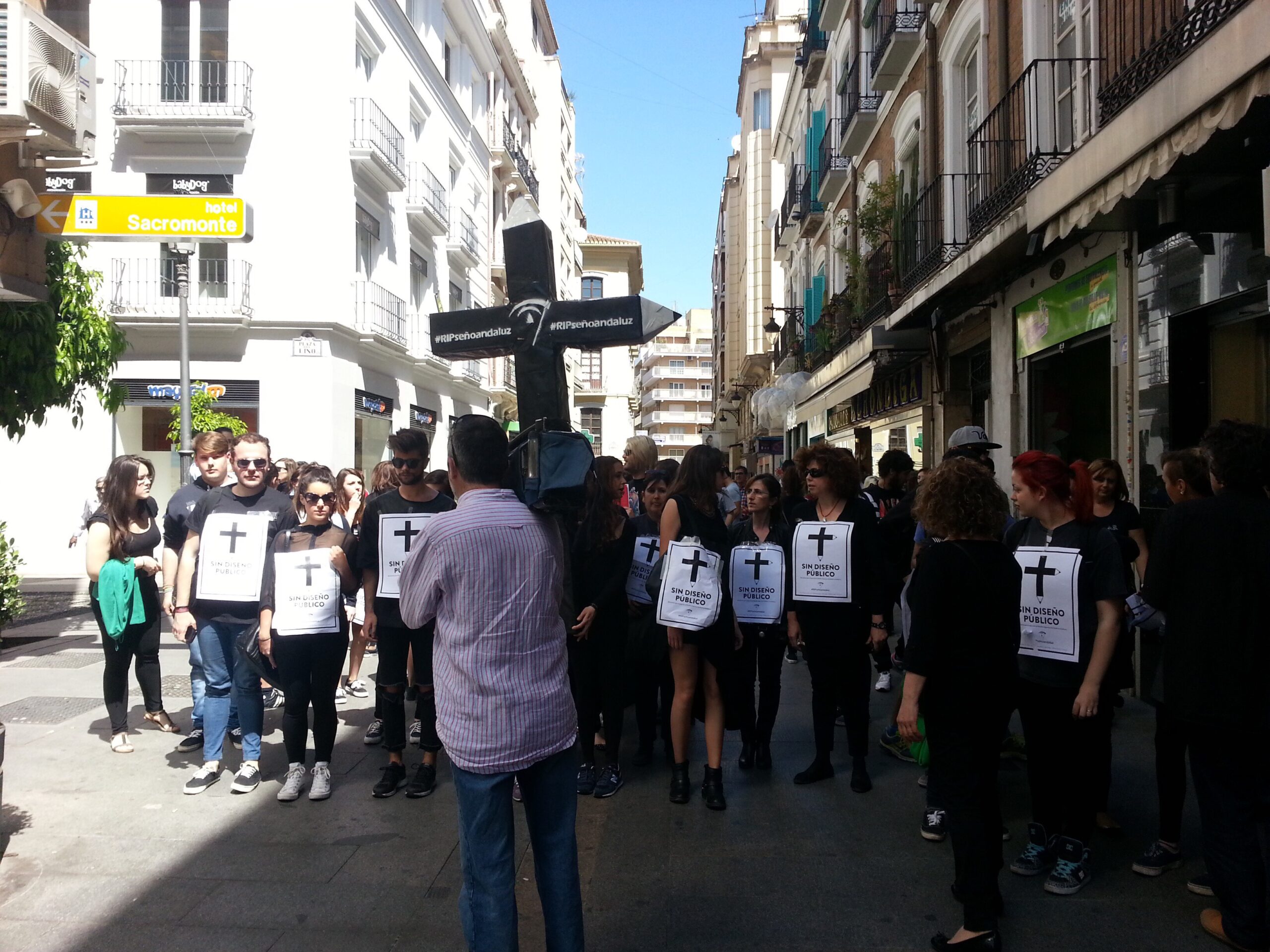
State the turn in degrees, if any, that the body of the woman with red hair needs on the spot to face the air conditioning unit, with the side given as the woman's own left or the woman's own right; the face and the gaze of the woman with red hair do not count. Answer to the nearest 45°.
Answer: approximately 45° to the woman's own right

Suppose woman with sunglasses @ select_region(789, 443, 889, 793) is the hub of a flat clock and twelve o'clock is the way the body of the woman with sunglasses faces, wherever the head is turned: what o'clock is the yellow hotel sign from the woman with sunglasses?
The yellow hotel sign is roughly at 2 o'clock from the woman with sunglasses.

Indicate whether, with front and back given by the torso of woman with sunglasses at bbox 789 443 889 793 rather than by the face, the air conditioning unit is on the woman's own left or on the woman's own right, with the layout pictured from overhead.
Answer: on the woman's own right

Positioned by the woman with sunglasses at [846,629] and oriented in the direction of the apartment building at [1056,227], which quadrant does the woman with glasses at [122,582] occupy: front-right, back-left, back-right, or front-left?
back-left

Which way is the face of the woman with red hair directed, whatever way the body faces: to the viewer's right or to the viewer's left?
to the viewer's left

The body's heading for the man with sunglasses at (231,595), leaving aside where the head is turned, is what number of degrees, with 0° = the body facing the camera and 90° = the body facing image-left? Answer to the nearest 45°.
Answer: approximately 0°

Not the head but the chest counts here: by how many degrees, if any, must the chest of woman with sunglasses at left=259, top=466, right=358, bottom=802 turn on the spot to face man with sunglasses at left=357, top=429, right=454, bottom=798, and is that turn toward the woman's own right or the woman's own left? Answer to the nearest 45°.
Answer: approximately 90° to the woman's own left

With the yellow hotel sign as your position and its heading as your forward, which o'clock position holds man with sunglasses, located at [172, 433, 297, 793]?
The man with sunglasses is roughly at 12 o'clock from the yellow hotel sign.

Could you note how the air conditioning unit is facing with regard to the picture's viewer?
facing the viewer and to the right of the viewer
